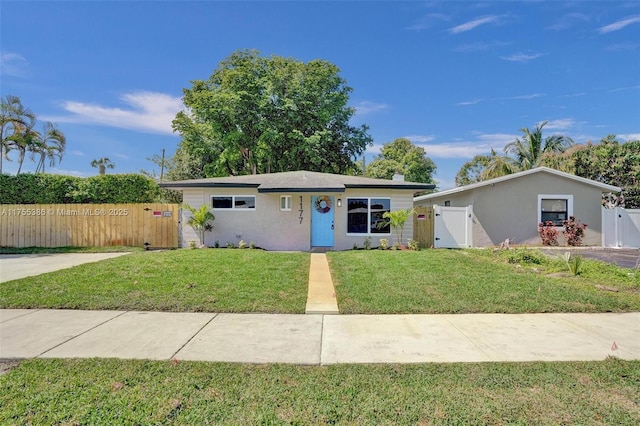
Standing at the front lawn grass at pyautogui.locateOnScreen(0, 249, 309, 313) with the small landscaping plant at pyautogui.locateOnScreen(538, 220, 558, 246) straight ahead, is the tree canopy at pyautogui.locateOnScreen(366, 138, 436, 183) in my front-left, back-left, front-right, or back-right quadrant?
front-left

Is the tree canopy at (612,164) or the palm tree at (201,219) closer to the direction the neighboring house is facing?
the palm tree

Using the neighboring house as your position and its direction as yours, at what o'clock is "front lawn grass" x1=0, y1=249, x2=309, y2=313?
The front lawn grass is roughly at 1 o'clock from the neighboring house.

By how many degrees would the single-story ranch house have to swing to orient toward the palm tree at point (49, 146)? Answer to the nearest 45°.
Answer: approximately 135° to its right

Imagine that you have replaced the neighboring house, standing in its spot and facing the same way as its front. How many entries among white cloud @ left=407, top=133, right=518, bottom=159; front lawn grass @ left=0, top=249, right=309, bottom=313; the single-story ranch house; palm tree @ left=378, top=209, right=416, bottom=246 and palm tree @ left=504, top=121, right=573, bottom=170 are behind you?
2

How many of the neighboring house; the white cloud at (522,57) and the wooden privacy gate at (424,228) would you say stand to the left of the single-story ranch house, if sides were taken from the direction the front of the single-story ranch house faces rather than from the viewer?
3

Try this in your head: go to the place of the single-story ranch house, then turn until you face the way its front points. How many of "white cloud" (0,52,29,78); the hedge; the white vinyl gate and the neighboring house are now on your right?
2

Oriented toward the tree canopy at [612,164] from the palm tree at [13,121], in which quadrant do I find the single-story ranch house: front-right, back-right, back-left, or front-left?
front-right

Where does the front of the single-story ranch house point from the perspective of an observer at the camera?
facing the viewer

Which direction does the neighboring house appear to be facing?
toward the camera
